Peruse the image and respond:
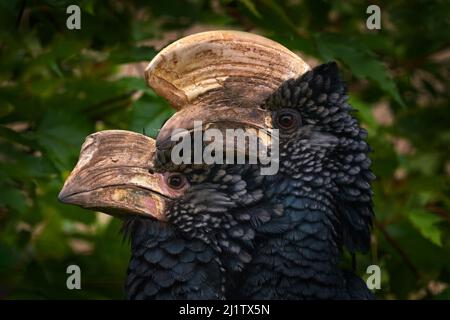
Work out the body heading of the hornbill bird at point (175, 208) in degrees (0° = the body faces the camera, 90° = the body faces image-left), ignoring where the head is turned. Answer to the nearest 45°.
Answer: approximately 90°

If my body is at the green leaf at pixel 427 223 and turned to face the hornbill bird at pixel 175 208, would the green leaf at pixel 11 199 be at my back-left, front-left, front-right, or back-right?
front-right

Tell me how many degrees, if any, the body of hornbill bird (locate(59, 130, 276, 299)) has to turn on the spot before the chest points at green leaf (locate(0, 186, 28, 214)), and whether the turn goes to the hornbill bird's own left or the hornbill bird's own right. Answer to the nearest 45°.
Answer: approximately 45° to the hornbill bird's own right

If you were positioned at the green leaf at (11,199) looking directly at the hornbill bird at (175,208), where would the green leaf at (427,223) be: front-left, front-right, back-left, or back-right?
front-left

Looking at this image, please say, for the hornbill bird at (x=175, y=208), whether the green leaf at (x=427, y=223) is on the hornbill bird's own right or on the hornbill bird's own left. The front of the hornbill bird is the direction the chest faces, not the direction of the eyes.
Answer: on the hornbill bird's own right

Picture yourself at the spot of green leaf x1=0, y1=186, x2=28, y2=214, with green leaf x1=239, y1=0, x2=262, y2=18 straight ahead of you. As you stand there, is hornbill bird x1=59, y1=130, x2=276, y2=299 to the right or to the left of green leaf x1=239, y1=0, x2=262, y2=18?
right
